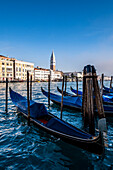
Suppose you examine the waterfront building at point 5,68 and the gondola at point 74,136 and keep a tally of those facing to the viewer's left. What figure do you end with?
0

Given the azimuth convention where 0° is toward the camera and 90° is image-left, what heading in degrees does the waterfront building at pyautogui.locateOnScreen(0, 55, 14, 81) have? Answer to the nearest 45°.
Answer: approximately 315°

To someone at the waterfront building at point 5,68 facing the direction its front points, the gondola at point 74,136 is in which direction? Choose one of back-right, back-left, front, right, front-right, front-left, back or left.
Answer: front-right
